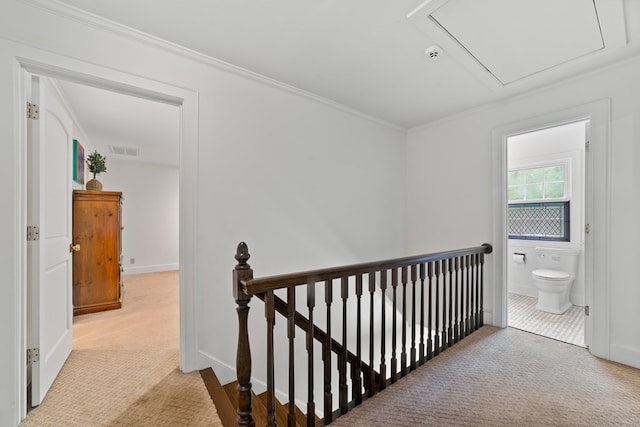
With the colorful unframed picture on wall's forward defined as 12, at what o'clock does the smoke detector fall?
The smoke detector is roughly at 2 o'clock from the colorful unframed picture on wall.

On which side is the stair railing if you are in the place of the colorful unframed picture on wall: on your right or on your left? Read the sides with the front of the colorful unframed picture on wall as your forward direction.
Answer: on your right

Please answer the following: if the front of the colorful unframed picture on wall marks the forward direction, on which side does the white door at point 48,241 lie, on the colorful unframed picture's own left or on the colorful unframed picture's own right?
on the colorful unframed picture's own right

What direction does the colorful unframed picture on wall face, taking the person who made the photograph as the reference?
facing to the right of the viewer
